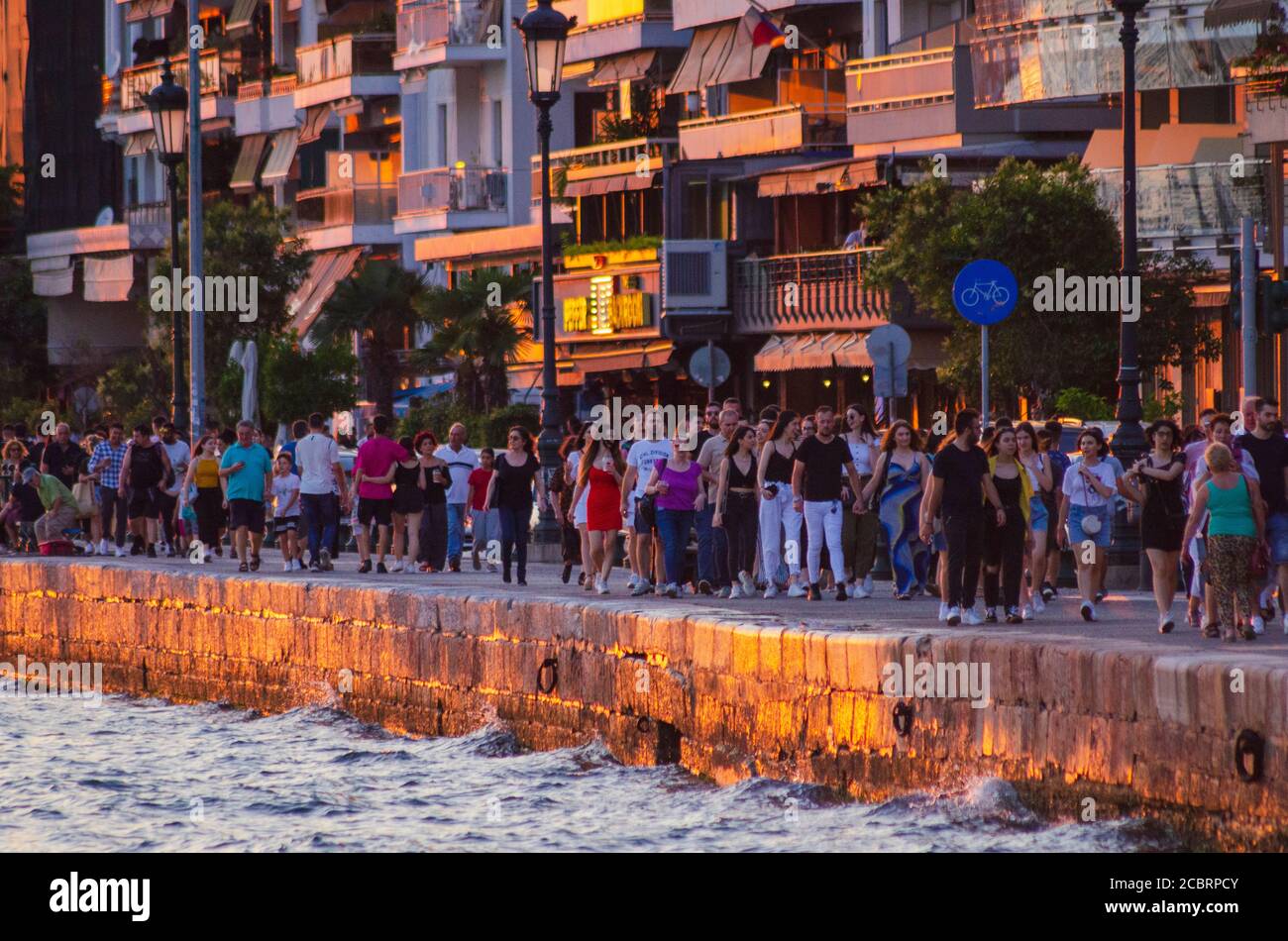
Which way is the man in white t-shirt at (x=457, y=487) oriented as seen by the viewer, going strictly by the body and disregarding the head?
toward the camera

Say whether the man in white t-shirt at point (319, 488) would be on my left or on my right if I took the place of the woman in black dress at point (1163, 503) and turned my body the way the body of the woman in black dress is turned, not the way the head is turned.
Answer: on my right

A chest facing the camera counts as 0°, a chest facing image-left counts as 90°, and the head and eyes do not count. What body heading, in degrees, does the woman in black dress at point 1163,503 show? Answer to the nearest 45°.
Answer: approximately 0°

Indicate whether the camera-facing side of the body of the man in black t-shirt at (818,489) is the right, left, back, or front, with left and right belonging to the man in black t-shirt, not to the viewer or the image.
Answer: front

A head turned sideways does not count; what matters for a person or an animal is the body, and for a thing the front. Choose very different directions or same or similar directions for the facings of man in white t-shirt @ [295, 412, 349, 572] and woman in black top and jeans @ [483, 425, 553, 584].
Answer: very different directions

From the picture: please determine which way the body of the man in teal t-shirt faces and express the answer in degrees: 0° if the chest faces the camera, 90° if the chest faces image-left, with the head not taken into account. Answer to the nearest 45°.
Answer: approximately 0°

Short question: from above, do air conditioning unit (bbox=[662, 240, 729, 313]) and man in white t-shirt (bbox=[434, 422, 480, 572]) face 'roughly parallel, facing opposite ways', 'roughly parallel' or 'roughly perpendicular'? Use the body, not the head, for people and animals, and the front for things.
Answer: roughly parallel

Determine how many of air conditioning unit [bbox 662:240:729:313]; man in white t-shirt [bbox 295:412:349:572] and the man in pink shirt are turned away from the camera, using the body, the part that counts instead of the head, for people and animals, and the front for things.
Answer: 2

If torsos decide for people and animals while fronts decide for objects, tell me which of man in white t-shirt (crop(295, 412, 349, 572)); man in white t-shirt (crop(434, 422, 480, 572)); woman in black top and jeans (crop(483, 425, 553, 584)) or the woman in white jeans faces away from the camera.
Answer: man in white t-shirt (crop(295, 412, 349, 572))

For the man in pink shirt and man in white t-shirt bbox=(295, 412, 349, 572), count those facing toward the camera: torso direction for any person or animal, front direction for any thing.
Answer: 0

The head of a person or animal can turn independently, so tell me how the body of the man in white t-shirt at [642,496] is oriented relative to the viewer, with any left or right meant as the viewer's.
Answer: facing the viewer

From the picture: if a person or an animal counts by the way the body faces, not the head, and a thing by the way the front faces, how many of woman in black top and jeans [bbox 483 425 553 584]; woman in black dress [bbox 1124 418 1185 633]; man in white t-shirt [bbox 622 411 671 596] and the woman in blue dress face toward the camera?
4
